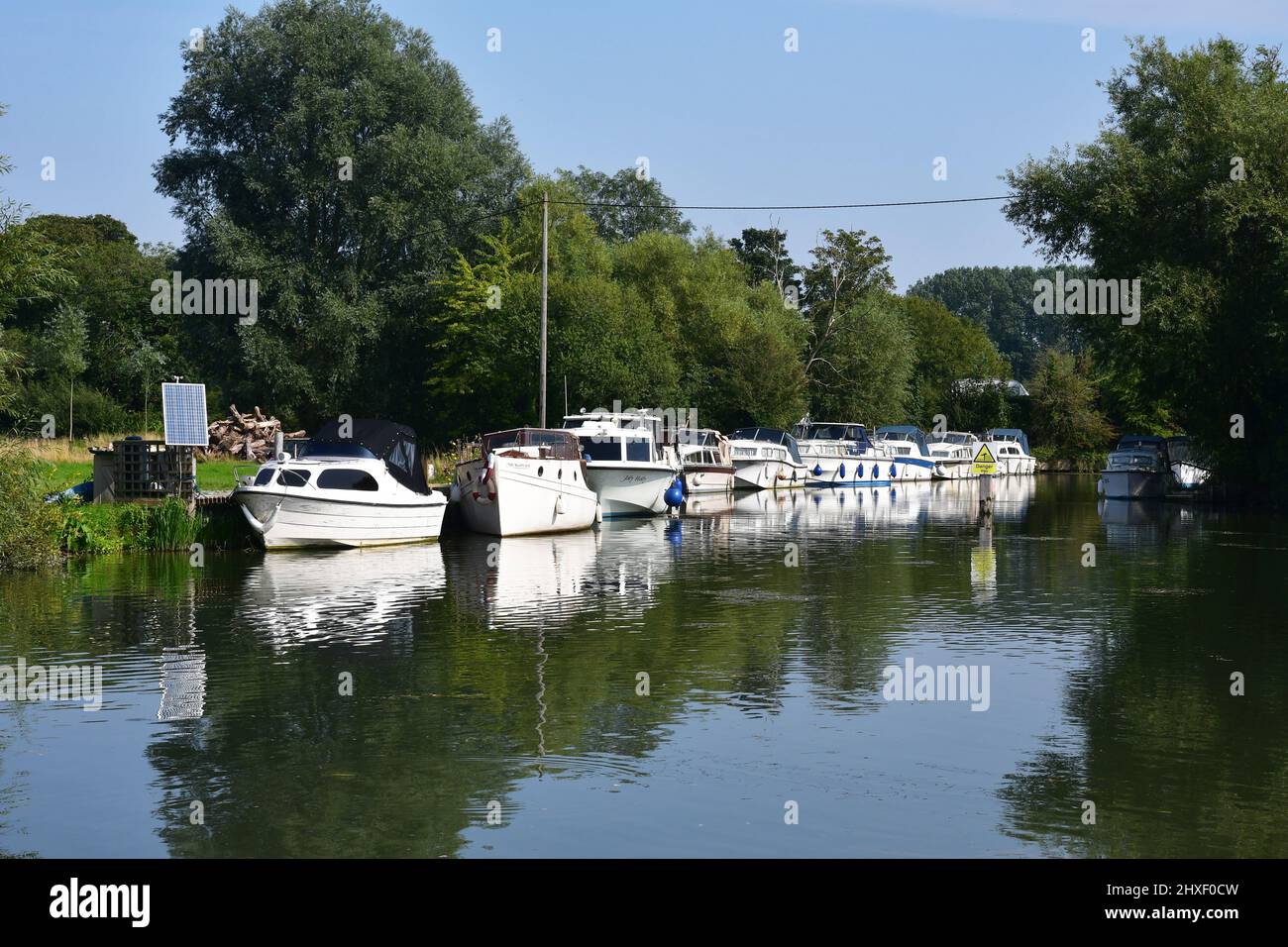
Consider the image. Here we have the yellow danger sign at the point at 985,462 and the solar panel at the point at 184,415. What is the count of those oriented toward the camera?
2

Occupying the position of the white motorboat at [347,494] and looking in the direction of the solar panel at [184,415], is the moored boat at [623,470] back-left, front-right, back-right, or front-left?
back-right

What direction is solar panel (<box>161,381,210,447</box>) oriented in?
toward the camera

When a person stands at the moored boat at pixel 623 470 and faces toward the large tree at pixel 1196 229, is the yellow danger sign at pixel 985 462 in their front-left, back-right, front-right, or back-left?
front-right

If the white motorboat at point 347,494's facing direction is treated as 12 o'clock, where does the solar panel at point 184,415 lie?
The solar panel is roughly at 2 o'clock from the white motorboat.

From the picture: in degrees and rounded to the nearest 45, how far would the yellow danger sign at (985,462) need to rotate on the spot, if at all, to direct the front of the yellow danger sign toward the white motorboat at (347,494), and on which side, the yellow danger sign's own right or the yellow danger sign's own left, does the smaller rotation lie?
approximately 45° to the yellow danger sign's own right

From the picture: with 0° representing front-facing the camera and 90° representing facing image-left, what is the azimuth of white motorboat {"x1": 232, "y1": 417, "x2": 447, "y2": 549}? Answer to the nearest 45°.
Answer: approximately 45°

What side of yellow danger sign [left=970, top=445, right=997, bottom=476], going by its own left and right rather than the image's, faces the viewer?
front

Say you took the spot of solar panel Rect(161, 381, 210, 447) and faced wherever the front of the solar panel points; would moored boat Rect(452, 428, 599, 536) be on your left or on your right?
on your left
